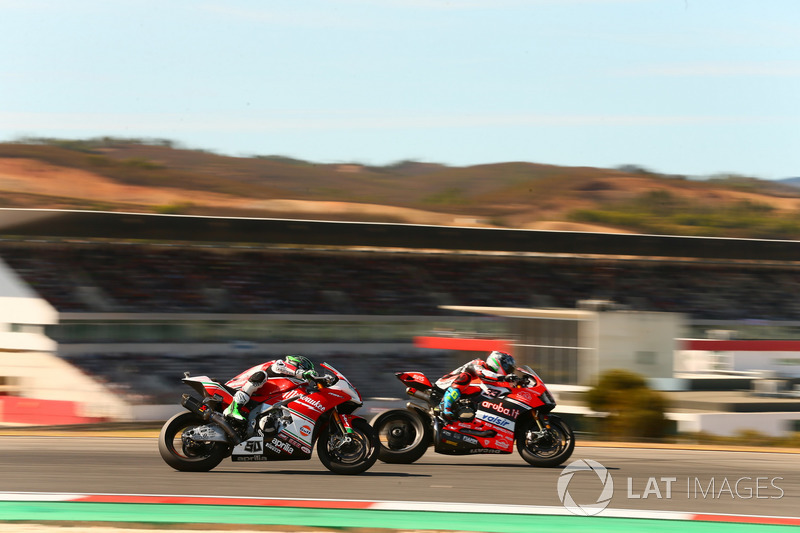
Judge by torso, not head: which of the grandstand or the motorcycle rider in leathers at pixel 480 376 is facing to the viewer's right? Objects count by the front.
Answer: the motorcycle rider in leathers

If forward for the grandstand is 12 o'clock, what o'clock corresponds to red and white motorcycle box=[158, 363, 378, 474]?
The red and white motorcycle is roughly at 12 o'clock from the grandstand.

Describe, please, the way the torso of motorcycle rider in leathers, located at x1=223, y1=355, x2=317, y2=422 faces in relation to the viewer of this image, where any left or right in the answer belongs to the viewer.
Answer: facing to the right of the viewer

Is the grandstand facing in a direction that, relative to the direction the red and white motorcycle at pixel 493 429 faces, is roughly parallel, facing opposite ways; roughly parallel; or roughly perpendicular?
roughly perpendicular

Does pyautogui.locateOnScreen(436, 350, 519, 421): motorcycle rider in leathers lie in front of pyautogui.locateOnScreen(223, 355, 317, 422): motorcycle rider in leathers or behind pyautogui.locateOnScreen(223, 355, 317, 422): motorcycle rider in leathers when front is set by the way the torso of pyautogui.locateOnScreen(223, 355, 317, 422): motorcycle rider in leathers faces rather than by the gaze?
in front

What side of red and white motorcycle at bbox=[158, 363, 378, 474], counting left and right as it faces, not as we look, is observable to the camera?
right

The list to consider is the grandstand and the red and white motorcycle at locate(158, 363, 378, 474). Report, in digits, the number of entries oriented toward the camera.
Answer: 1

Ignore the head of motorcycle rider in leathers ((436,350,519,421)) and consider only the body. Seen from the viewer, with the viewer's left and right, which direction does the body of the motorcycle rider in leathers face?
facing to the right of the viewer

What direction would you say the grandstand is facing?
toward the camera

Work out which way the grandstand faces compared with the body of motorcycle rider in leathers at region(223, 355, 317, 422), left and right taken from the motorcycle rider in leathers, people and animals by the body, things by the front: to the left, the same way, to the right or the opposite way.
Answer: to the right

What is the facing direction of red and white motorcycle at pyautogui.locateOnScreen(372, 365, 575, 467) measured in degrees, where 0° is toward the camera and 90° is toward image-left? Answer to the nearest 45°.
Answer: approximately 270°

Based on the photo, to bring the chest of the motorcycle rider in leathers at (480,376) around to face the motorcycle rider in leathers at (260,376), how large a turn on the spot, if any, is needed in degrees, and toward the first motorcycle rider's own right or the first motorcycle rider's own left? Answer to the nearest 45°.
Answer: approximately 135° to the first motorcycle rider's own right

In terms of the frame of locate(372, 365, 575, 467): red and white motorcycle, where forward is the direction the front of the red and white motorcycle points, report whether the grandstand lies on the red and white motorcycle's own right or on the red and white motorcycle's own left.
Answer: on the red and white motorcycle's own left

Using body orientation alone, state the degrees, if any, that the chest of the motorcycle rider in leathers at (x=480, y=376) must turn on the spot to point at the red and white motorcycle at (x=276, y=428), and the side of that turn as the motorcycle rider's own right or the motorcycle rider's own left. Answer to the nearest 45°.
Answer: approximately 135° to the motorcycle rider's own right
